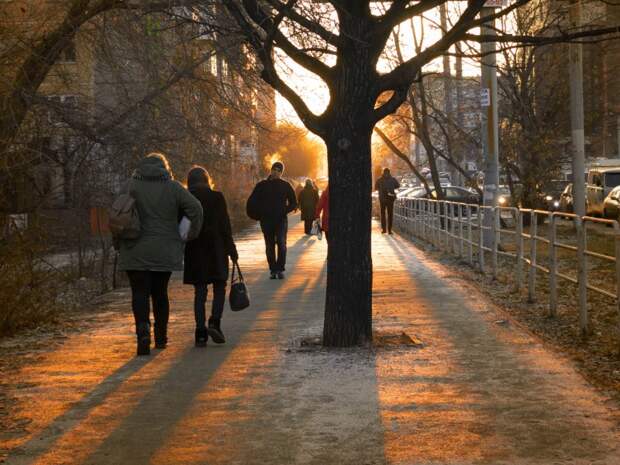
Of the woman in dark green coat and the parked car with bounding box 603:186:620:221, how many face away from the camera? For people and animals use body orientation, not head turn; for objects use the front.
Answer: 1

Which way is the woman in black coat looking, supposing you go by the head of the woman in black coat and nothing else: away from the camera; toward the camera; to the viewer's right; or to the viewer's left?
away from the camera

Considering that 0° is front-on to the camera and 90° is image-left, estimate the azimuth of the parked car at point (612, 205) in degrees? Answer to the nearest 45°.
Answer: approximately 45°

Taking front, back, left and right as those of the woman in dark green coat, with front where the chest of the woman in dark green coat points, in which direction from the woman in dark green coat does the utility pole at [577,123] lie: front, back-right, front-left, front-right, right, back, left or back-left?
front-right

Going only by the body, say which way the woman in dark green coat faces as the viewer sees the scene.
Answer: away from the camera

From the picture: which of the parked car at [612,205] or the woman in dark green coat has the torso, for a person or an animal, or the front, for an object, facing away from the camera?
the woman in dark green coat

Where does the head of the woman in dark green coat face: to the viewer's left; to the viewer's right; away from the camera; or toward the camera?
away from the camera

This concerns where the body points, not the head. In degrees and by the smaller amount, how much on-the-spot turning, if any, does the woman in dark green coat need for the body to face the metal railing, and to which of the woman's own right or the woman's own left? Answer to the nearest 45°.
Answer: approximately 45° to the woman's own right

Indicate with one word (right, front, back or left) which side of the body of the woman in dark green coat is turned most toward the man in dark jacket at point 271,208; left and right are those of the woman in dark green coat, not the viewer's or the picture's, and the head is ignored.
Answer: front

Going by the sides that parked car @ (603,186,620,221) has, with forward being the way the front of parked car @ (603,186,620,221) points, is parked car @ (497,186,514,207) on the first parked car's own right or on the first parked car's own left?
on the first parked car's own right
